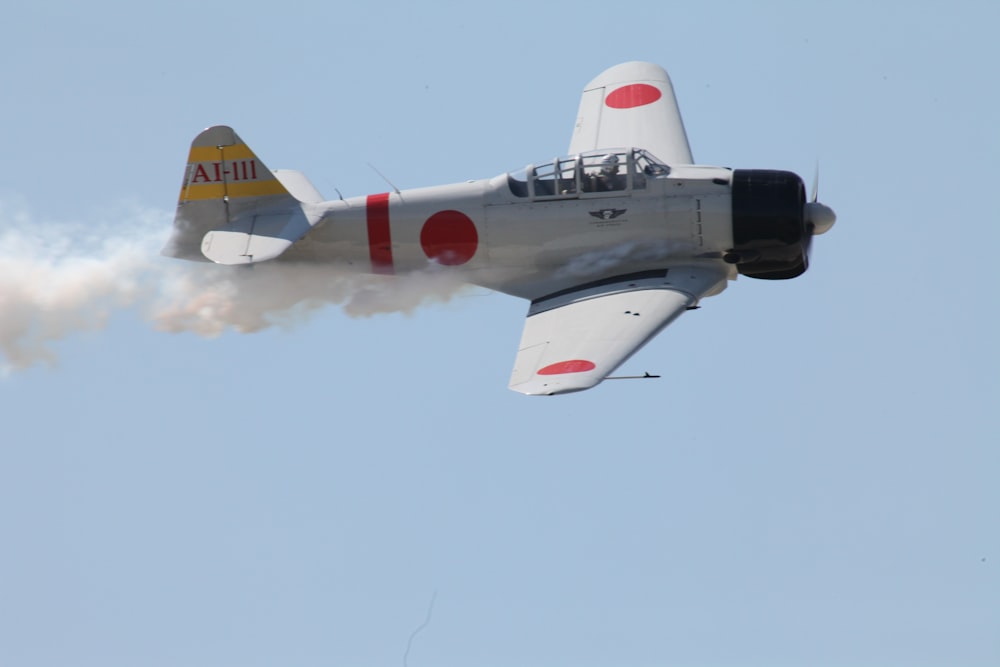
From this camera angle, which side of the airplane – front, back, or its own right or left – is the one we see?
right
